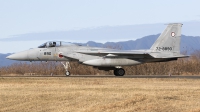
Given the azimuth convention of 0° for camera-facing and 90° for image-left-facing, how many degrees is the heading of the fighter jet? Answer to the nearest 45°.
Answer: approximately 90°
